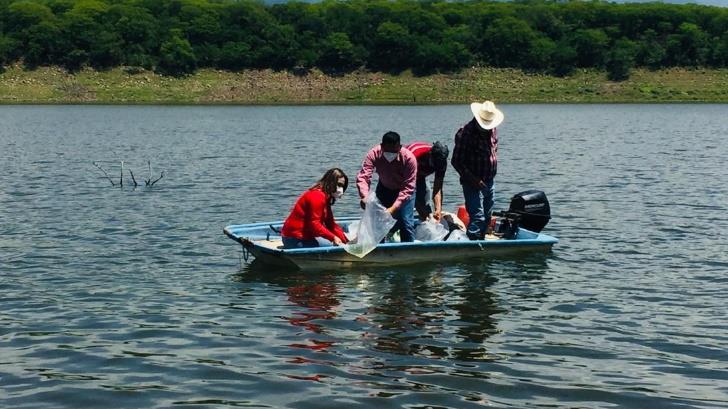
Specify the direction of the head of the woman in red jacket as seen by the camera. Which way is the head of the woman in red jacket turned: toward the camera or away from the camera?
toward the camera

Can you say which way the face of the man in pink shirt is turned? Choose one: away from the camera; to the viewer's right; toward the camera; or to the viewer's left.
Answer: toward the camera

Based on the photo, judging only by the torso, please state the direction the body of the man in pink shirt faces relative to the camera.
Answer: toward the camera

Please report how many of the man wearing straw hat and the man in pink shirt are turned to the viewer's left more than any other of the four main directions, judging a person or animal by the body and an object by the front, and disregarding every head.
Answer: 0

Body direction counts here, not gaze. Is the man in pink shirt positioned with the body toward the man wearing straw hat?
no

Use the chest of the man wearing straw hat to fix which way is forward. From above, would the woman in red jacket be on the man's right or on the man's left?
on the man's right

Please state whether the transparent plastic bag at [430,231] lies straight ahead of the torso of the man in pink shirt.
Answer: no

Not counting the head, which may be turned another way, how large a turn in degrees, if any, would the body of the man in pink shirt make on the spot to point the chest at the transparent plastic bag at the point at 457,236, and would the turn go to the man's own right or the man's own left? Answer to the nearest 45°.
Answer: approximately 135° to the man's own left

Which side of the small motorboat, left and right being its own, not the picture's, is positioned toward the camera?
left

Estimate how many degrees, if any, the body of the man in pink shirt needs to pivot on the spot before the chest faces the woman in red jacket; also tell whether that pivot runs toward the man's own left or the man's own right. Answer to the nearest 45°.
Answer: approximately 45° to the man's own right
